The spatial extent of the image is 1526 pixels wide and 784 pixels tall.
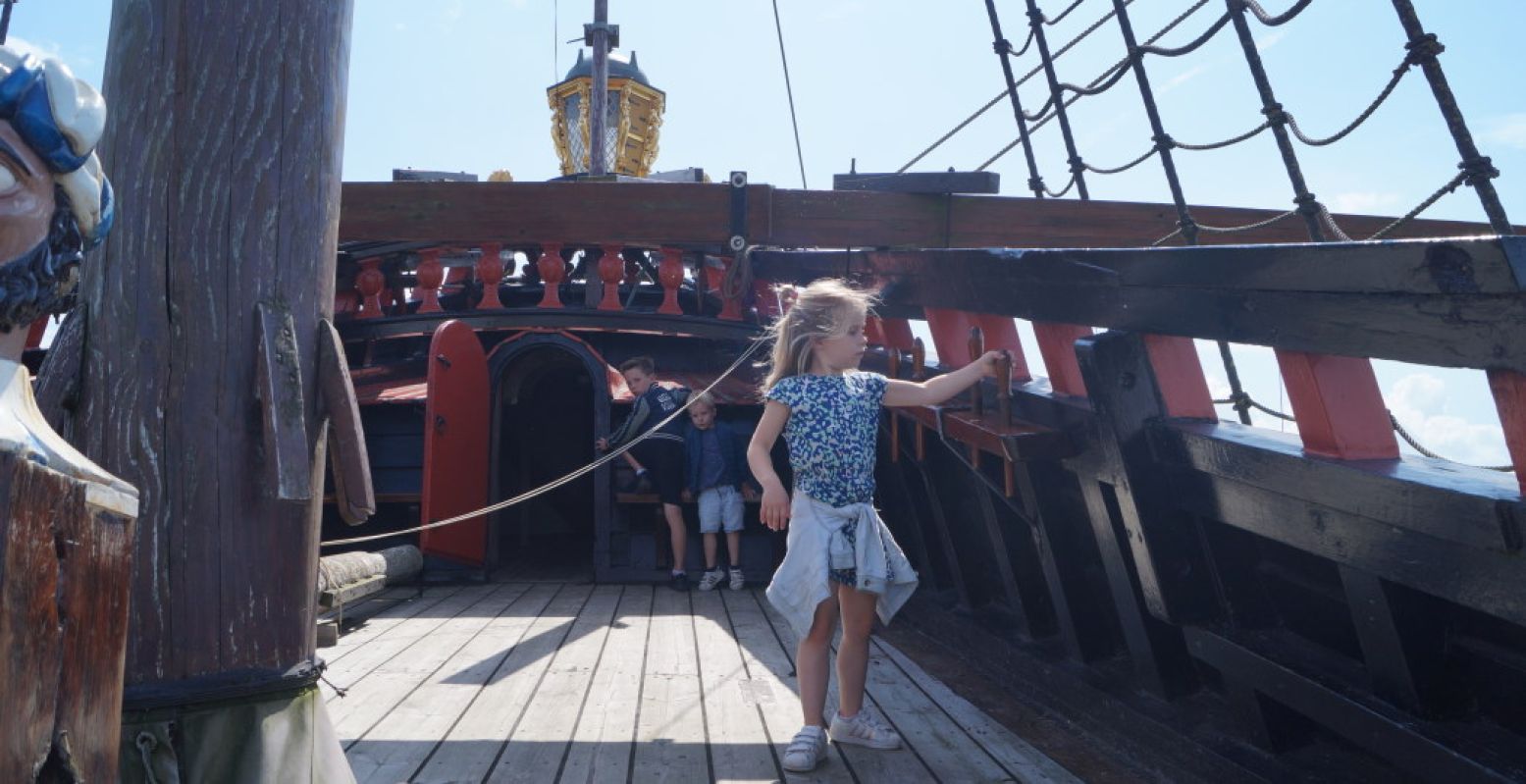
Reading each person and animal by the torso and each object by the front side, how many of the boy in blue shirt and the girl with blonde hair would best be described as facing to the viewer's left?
0

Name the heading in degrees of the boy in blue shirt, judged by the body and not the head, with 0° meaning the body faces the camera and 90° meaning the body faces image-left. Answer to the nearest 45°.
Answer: approximately 0°

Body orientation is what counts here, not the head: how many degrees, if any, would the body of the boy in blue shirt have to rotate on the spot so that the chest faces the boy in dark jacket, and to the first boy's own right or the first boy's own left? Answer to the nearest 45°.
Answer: approximately 90° to the first boy's own right

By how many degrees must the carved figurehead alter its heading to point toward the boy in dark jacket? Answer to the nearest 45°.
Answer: approximately 180°

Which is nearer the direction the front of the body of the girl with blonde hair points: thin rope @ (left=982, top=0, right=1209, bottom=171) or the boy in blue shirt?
the thin rope

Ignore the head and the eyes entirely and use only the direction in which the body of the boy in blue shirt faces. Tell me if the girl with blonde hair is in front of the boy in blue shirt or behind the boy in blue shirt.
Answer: in front
